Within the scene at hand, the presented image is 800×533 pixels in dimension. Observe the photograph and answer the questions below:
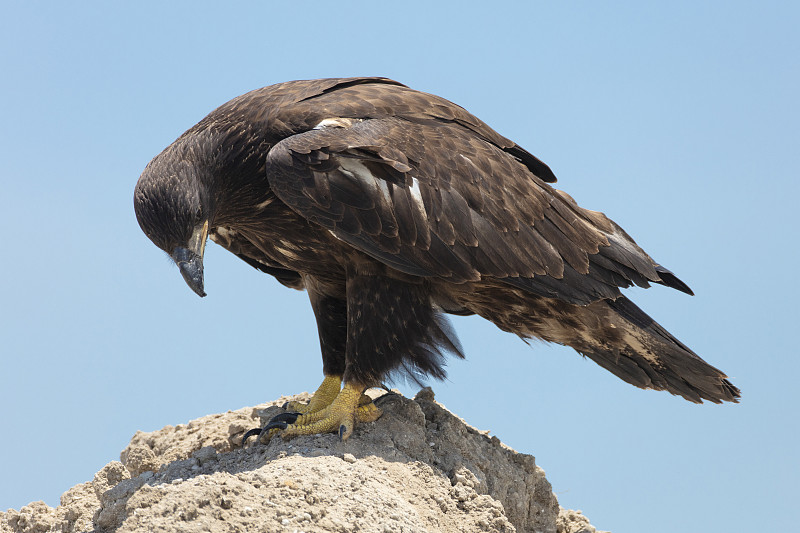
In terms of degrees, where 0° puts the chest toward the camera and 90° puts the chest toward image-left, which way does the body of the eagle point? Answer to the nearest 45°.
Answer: approximately 90°

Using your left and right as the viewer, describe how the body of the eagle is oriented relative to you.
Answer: facing to the left of the viewer
